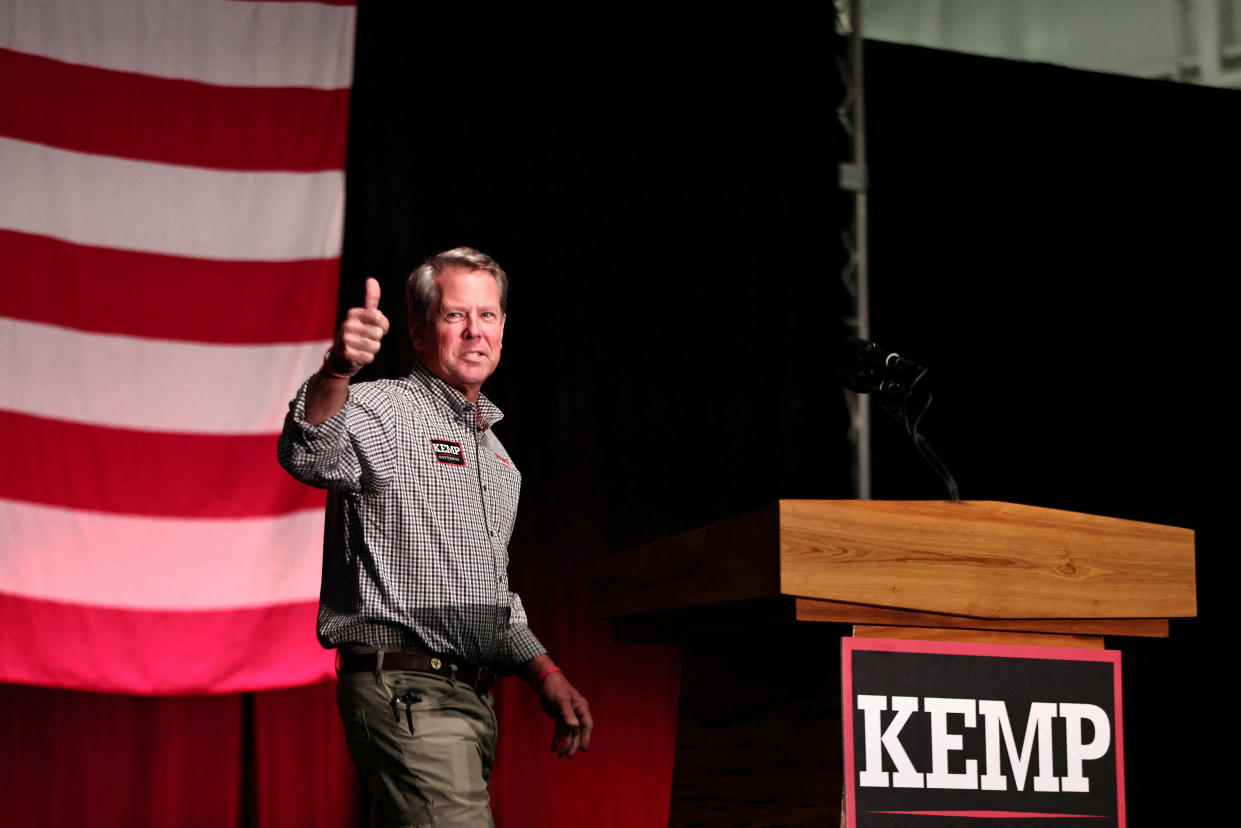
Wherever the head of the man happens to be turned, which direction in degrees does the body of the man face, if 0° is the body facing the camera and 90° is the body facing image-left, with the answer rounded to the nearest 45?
approximately 315°

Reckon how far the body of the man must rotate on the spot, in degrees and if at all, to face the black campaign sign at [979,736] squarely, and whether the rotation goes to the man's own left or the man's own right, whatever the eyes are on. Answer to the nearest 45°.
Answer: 0° — they already face it

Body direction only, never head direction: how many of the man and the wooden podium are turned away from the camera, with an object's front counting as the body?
0

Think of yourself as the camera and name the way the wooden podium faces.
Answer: facing the viewer and to the right of the viewer

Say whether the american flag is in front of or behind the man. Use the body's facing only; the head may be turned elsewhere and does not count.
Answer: behind

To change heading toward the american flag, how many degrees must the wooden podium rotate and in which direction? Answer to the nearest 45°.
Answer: approximately 180°
